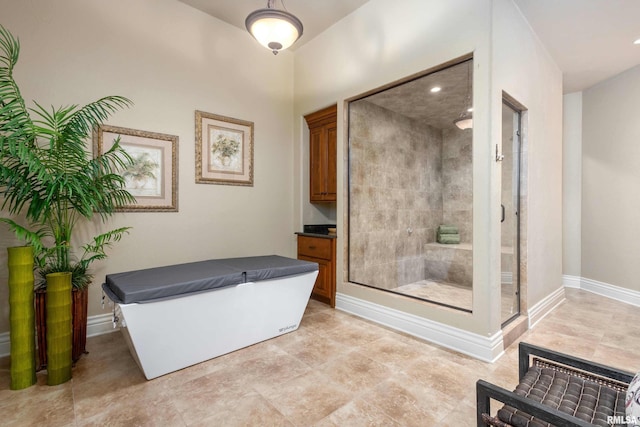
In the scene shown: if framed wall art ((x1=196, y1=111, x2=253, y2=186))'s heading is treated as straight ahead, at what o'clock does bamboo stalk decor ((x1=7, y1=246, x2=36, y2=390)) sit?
The bamboo stalk decor is roughly at 3 o'clock from the framed wall art.

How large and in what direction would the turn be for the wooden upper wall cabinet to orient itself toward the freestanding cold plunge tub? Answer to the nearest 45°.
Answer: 0° — it already faces it

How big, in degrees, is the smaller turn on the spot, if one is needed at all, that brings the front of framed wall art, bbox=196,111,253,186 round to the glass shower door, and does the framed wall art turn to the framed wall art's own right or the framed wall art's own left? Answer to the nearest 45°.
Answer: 0° — it already faces it

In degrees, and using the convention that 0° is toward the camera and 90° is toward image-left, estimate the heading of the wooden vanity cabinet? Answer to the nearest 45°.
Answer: approximately 45°

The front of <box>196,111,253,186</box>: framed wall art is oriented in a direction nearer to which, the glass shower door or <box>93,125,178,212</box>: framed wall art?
the glass shower door

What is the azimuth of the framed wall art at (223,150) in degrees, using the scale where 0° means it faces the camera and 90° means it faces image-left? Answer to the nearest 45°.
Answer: approximately 315°
